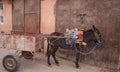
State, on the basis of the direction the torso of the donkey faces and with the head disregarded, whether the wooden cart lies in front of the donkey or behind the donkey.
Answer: behind

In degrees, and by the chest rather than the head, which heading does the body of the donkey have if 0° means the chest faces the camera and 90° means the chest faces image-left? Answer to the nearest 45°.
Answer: approximately 270°

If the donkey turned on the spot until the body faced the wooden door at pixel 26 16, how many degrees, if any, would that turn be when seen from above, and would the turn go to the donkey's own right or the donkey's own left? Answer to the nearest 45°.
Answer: approximately 135° to the donkey's own left
